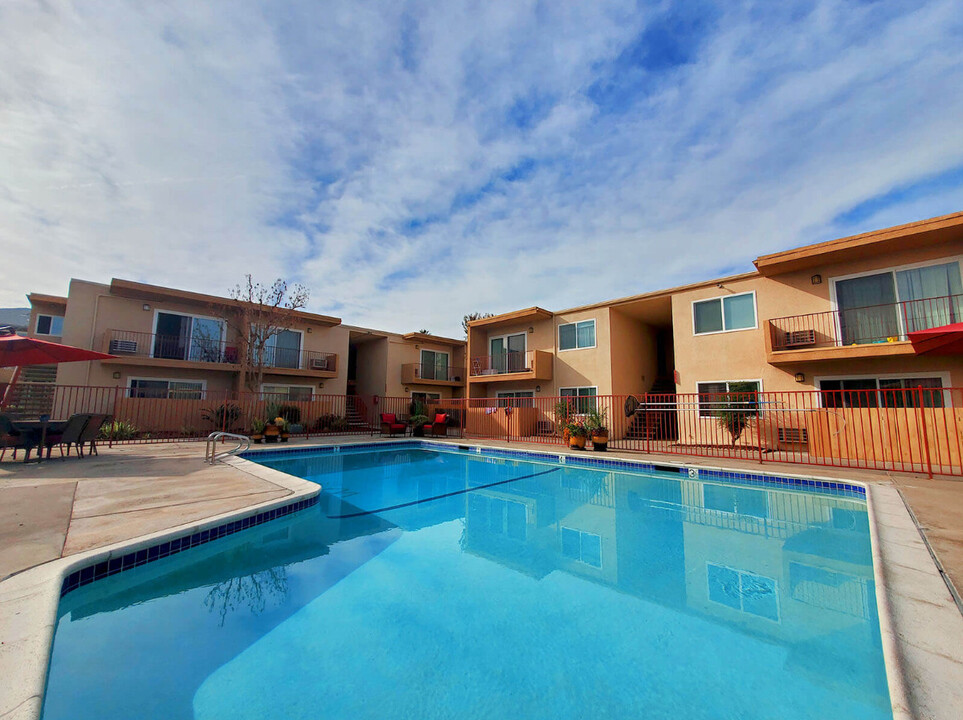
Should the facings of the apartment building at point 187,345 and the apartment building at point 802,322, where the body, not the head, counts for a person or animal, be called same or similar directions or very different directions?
very different directions

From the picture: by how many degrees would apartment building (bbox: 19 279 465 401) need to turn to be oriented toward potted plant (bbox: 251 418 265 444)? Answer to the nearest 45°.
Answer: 0° — it already faces it

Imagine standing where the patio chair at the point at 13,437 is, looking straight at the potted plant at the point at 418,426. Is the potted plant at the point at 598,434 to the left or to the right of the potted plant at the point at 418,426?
right

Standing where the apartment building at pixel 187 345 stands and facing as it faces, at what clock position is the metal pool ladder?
The metal pool ladder is roughly at 1 o'clock from the apartment building.

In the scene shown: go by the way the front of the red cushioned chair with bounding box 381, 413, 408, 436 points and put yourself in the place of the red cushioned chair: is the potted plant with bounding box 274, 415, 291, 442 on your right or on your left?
on your right

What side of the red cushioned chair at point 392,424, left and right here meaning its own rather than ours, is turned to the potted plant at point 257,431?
right
